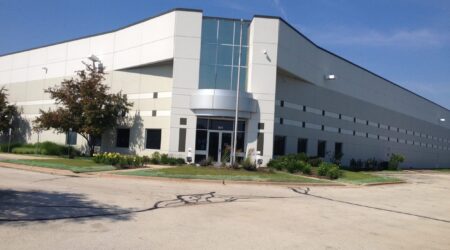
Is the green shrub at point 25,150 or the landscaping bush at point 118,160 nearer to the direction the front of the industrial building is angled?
the landscaping bush

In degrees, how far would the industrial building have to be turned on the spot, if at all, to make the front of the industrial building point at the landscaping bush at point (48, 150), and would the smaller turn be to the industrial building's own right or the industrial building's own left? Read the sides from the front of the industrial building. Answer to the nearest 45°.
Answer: approximately 90° to the industrial building's own right

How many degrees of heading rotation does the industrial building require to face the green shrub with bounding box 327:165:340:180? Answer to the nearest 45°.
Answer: approximately 45° to its left

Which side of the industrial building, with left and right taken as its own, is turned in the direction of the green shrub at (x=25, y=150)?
right

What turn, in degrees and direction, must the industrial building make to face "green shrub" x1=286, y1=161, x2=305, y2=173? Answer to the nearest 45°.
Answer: approximately 45° to its left

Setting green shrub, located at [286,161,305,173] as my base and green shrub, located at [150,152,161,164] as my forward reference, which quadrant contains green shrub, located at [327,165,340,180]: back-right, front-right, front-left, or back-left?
back-left

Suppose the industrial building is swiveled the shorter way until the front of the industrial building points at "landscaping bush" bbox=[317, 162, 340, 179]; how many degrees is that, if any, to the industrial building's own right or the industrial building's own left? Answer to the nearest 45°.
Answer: approximately 45° to the industrial building's own left

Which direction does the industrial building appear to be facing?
toward the camera
